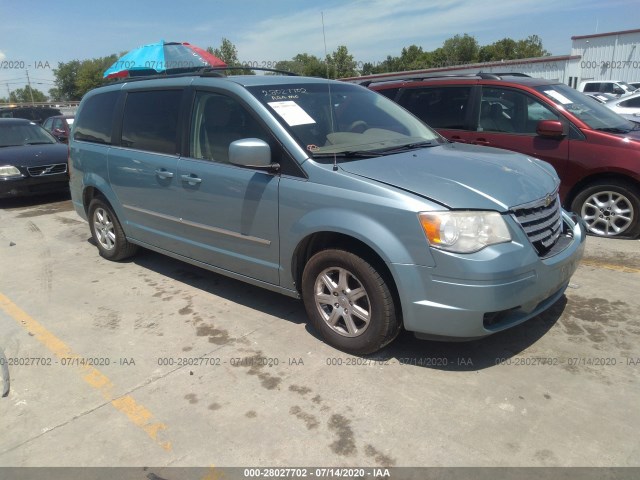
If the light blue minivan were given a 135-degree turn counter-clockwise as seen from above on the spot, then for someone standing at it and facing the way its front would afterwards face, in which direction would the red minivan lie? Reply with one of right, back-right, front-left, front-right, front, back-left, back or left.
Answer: front-right

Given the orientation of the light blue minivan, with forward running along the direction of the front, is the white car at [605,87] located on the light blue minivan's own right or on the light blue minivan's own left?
on the light blue minivan's own left

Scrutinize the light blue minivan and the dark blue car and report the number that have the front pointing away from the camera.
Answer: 0

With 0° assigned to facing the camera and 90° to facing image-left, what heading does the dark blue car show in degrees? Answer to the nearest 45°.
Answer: approximately 315°

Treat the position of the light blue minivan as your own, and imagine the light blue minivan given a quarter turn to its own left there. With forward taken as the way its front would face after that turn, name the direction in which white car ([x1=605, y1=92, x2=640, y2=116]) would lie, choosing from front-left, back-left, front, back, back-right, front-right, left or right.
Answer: front

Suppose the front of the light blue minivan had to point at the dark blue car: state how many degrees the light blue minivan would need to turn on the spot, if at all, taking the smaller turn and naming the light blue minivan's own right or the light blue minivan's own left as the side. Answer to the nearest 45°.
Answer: approximately 180°

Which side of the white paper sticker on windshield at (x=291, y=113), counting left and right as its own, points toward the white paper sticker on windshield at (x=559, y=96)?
left

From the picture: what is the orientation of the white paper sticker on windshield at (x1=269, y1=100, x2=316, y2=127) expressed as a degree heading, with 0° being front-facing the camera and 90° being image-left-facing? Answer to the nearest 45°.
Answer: approximately 315°

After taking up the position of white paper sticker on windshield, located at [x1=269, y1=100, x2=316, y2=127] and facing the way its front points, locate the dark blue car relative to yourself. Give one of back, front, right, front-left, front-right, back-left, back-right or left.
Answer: back

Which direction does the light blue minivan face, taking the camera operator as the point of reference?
facing the viewer and to the right of the viewer

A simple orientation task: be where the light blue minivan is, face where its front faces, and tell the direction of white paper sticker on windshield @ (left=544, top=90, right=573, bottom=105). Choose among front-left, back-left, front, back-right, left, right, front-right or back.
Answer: left
